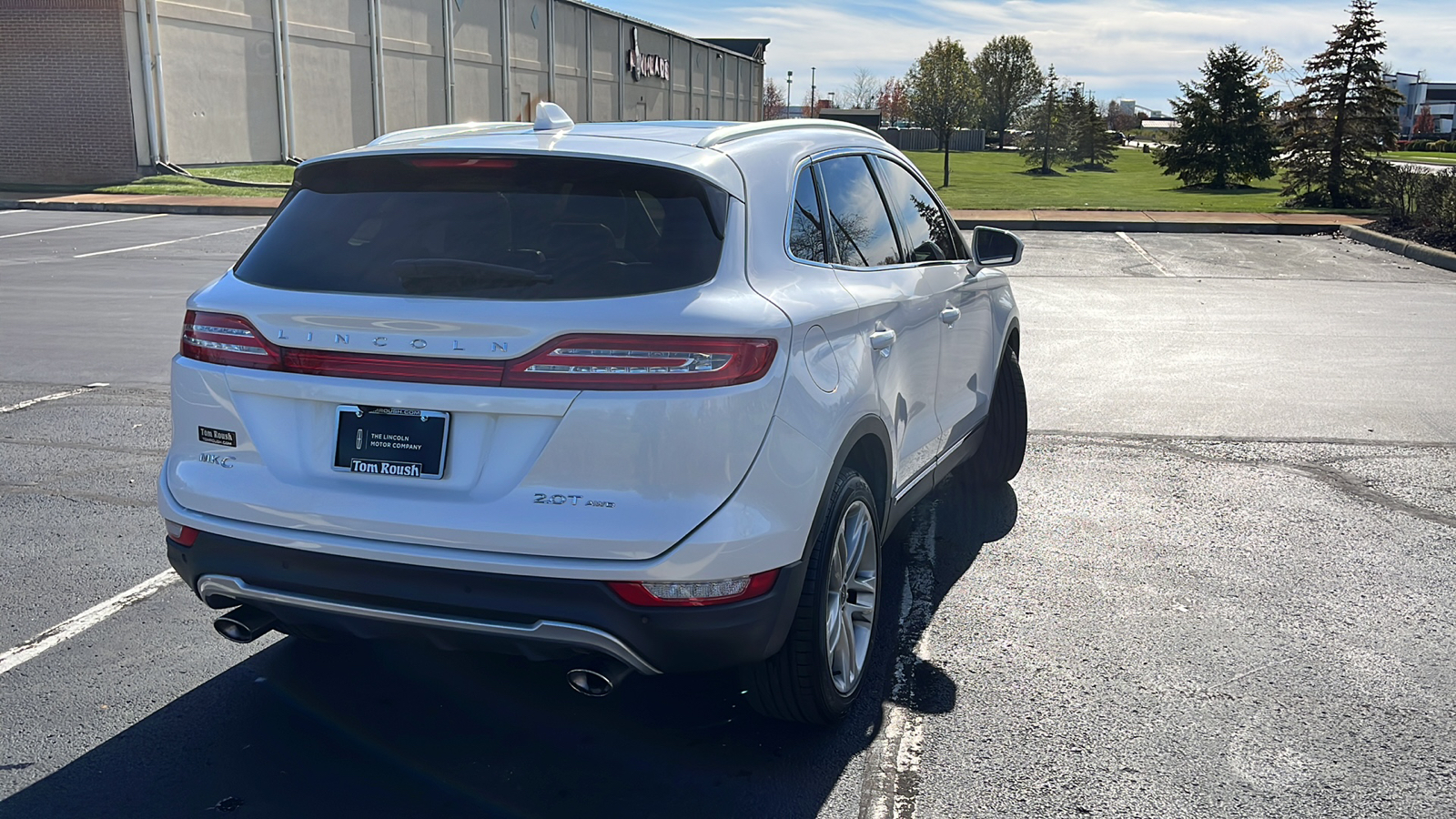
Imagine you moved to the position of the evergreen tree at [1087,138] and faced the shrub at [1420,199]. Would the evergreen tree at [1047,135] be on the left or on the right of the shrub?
right

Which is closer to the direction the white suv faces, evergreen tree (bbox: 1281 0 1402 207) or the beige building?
the evergreen tree

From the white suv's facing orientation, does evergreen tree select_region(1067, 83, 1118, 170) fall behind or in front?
in front

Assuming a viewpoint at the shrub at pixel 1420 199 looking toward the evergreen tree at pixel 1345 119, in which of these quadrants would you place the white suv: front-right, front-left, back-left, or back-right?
back-left

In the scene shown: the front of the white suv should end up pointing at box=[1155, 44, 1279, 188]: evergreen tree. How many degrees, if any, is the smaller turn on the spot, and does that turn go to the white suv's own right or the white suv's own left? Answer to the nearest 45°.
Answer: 0° — it already faces it

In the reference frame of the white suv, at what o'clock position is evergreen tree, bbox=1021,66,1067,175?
The evergreen tree is roughly at 11 o'clock from the white suv.

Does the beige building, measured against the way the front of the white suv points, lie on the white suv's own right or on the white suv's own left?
on the white suv's own left

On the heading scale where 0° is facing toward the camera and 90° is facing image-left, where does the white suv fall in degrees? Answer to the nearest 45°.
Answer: approximately 225°

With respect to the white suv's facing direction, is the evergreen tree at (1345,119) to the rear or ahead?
ahead

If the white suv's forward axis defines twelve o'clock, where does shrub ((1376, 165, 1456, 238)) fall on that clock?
The shrub is roughly at 12 o'clock from the white suv.
